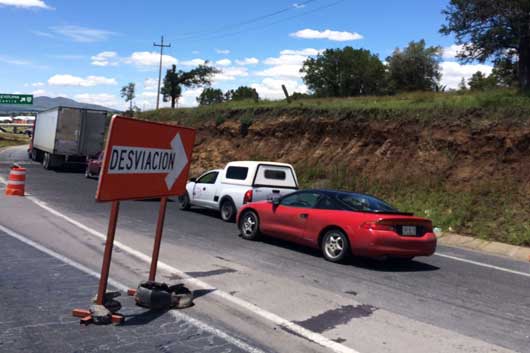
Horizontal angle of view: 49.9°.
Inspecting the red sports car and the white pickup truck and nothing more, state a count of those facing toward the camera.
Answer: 0

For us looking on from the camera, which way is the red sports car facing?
facing away from the viewer and to the left of the viewer

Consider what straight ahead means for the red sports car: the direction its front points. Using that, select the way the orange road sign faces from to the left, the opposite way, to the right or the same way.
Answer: the opposite way

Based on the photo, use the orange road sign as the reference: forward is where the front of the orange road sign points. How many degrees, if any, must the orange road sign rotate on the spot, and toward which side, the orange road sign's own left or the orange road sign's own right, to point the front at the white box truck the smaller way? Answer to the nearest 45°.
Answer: approximately 135° to the orange road sign's own left

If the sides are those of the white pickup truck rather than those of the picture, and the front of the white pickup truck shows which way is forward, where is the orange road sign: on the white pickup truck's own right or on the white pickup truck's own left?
on the white pickup truck's own left

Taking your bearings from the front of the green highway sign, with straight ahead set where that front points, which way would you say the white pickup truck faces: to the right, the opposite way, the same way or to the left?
the opposite way

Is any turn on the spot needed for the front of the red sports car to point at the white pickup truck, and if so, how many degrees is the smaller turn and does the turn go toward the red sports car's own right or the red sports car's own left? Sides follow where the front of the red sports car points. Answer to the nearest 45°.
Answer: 0° — it already faces it

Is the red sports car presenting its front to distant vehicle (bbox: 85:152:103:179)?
yes

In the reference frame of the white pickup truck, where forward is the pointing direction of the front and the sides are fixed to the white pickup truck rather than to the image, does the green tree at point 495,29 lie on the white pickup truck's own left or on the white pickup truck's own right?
on the white pickup truck's own right

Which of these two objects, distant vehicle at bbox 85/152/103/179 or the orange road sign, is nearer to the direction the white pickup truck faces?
the distant vehicle

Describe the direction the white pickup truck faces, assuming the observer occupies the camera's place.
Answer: facing away from the viewer and to the left of the viewer

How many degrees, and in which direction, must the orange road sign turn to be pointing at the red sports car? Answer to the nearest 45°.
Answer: approximately 90° to its left

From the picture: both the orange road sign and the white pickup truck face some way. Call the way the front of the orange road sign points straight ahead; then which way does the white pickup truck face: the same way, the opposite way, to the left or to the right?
the opposite way

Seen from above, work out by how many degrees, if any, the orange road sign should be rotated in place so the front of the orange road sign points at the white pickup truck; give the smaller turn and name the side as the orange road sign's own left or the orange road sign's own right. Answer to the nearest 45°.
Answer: approximately 135° to the orange road sign's own left
